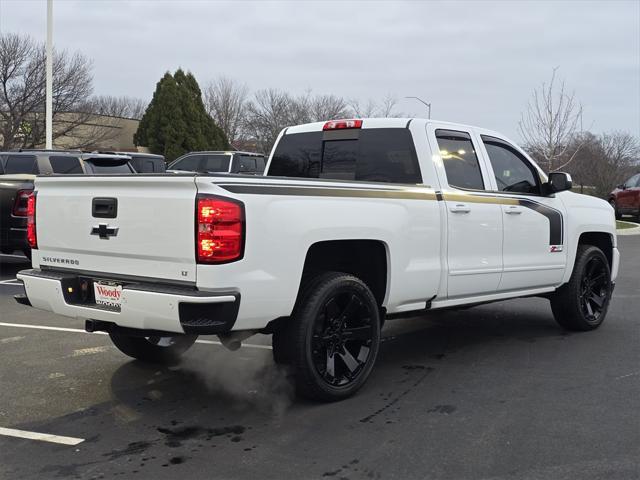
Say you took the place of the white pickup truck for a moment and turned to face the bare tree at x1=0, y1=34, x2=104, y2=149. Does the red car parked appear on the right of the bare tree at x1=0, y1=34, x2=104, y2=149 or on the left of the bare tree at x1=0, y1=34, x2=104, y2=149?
right

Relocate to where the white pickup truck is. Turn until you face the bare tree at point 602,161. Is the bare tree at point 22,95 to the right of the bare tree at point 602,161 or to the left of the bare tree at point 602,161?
left

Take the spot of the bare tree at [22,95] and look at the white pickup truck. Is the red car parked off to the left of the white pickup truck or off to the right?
left

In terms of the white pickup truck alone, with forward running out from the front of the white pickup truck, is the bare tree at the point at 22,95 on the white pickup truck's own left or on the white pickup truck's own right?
on the white pickup truck's own left

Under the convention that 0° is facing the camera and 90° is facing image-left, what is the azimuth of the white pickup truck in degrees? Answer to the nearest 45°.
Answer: approximately 225°

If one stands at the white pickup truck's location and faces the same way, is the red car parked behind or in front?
in front
